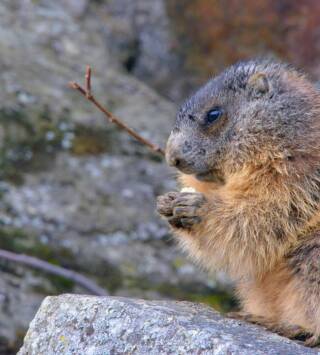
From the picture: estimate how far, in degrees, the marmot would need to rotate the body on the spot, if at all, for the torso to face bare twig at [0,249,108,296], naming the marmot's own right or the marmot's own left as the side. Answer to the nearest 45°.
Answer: approximately 45° to the marmot's own right

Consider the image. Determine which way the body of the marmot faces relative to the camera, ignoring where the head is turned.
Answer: to the viewer's left
